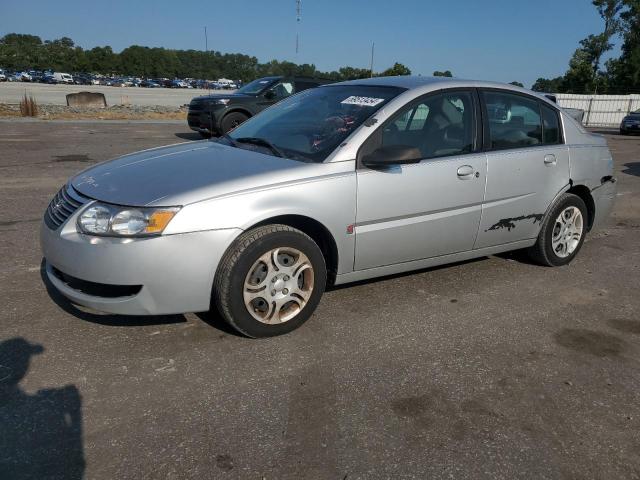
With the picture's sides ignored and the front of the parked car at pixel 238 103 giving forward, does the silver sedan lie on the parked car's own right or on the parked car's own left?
on the parked car's own left

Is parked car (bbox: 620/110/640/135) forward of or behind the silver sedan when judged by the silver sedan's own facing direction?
behind

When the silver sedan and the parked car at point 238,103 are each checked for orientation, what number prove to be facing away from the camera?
0

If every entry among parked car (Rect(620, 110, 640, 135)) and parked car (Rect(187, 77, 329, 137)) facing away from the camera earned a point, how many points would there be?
0

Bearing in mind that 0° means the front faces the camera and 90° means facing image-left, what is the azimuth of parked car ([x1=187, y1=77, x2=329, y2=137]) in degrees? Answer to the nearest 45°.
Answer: approximately 45°

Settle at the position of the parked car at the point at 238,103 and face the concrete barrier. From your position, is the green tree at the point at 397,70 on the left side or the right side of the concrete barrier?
right

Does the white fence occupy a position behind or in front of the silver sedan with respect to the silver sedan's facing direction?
behind

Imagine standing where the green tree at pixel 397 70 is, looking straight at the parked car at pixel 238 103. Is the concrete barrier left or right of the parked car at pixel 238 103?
right
